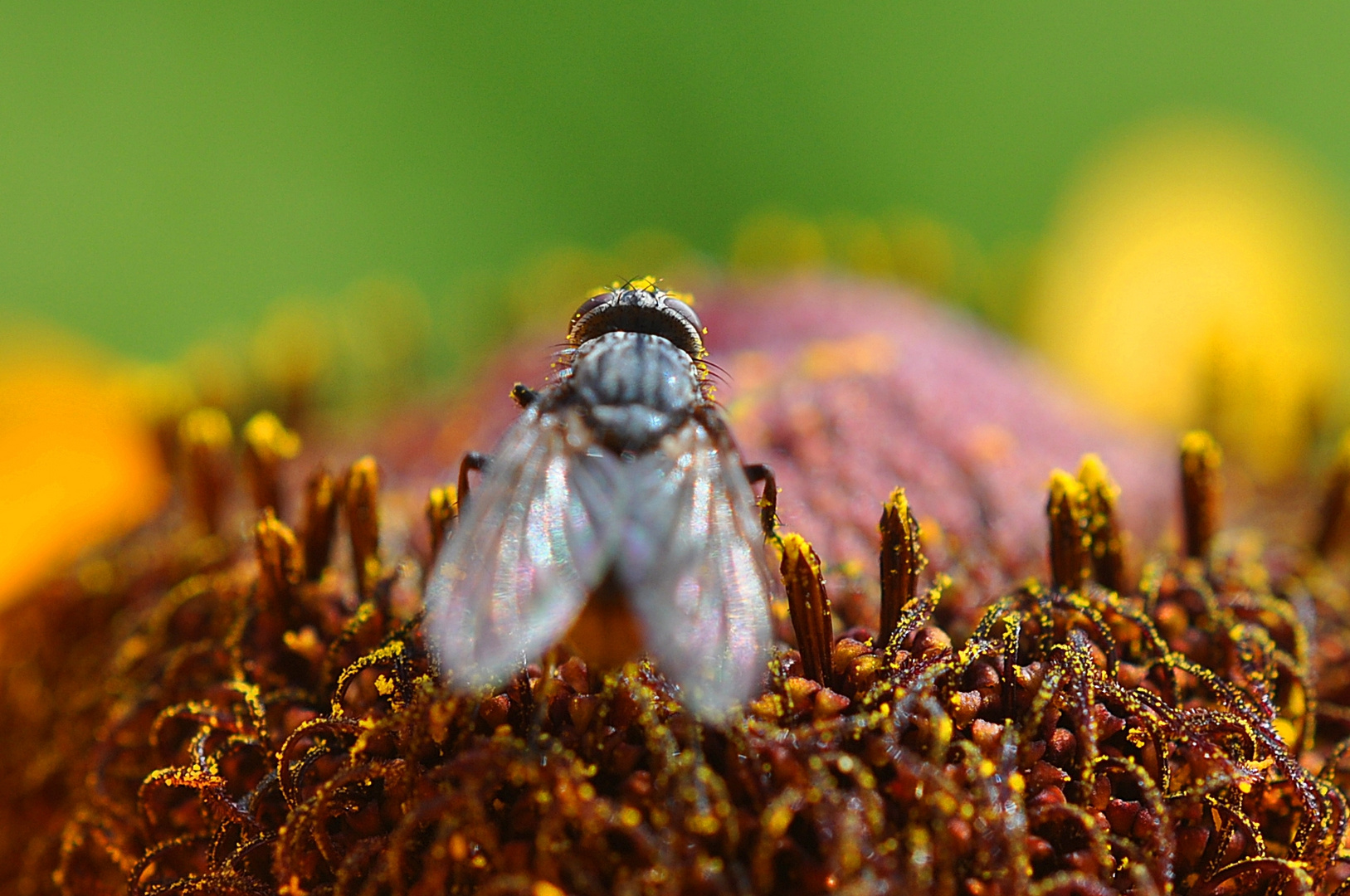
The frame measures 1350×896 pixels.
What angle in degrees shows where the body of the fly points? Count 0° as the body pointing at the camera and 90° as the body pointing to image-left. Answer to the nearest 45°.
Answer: approximately 180°
